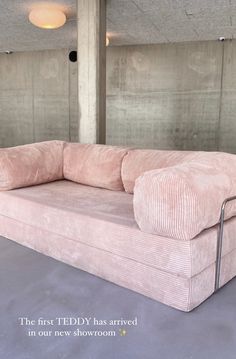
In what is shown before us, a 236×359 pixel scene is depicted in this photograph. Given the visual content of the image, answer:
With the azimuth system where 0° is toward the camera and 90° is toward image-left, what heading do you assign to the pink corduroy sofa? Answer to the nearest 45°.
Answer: approximately 45°

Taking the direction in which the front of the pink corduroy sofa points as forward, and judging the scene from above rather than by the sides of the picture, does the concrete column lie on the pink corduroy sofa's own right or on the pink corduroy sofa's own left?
on the pink corduroy sofa's own right

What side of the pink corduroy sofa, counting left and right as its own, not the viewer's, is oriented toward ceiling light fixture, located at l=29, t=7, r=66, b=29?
right
